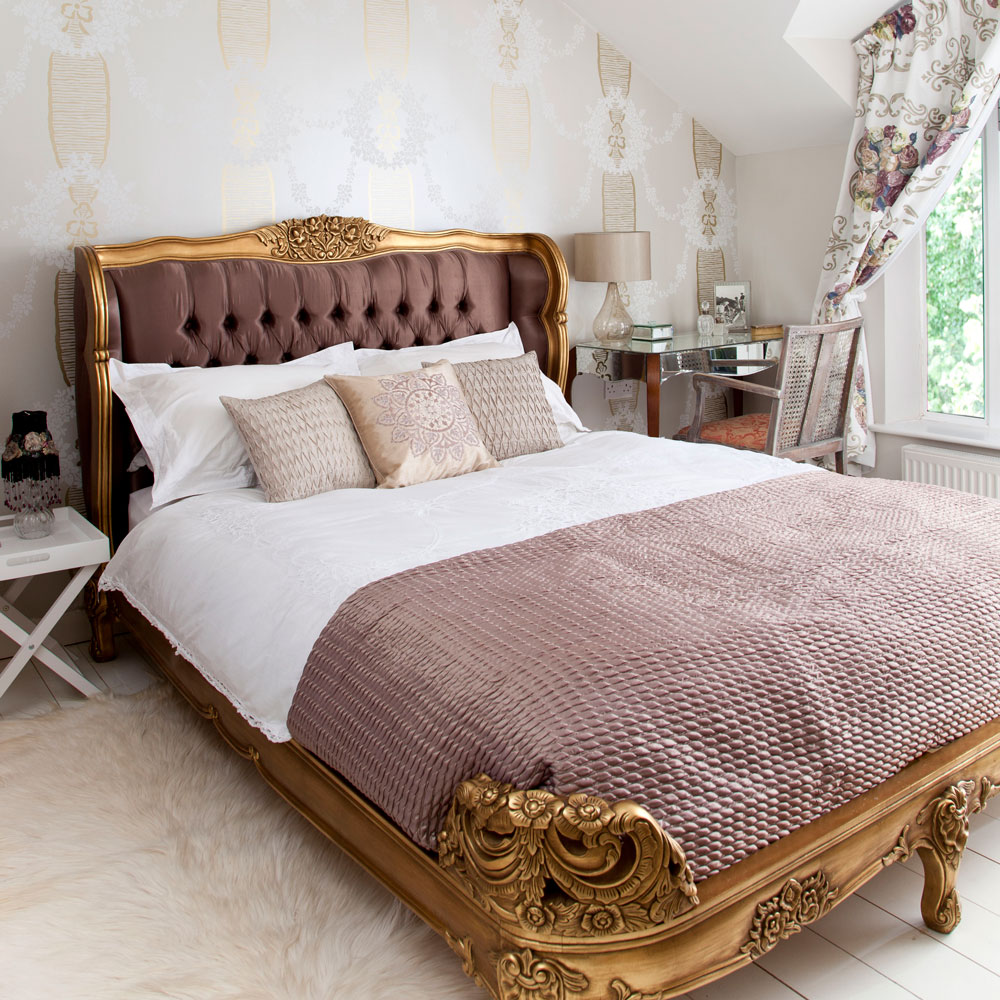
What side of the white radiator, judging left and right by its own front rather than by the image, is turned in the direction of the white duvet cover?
front

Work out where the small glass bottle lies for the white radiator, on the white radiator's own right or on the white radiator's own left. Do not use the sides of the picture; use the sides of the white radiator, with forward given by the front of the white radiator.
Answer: on the white radiator's own right

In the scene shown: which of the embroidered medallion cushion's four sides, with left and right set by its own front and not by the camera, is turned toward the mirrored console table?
left

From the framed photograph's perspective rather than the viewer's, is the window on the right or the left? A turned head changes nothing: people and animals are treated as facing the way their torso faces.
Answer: on its left

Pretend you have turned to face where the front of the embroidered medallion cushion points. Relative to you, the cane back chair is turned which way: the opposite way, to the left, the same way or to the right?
the opposite way

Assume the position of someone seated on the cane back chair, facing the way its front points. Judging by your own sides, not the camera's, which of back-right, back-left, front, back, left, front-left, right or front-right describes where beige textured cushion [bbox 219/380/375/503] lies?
left

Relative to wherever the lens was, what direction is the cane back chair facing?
facing away from the viewer and to the left of the viewer

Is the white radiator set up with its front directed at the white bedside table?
yes

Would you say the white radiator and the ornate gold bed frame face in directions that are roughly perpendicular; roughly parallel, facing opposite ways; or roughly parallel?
roughly perpendicular

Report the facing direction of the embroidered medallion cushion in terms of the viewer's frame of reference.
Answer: facing the viewer and to the right of the viewer

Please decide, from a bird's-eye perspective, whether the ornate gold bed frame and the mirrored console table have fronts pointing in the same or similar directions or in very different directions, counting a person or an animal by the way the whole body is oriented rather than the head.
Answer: same or similar directions

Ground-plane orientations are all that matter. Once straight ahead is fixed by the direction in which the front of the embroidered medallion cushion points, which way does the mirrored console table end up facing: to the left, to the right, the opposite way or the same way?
the same way

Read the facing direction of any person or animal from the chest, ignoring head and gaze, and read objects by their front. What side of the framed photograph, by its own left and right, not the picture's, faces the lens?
front

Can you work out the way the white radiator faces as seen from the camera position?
facing the viewer and to the left of the viewer

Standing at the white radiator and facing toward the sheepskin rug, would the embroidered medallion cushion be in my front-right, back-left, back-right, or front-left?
front-right

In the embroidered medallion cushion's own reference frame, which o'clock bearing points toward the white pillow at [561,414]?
The white pillow is roughly at 9 o'clock from the embroidered medallion cushion.

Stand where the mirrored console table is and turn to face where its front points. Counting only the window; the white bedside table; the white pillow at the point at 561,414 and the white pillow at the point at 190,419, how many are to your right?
3

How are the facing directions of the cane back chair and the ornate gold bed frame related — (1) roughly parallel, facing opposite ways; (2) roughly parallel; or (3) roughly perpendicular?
roughly parallel, facing opposite ways

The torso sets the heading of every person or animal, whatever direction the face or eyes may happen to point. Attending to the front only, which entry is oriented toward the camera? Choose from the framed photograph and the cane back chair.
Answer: the framed photograph

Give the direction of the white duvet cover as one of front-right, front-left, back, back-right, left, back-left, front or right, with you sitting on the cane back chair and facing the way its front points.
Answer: left

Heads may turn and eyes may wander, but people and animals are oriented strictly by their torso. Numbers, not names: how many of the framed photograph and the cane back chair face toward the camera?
1
